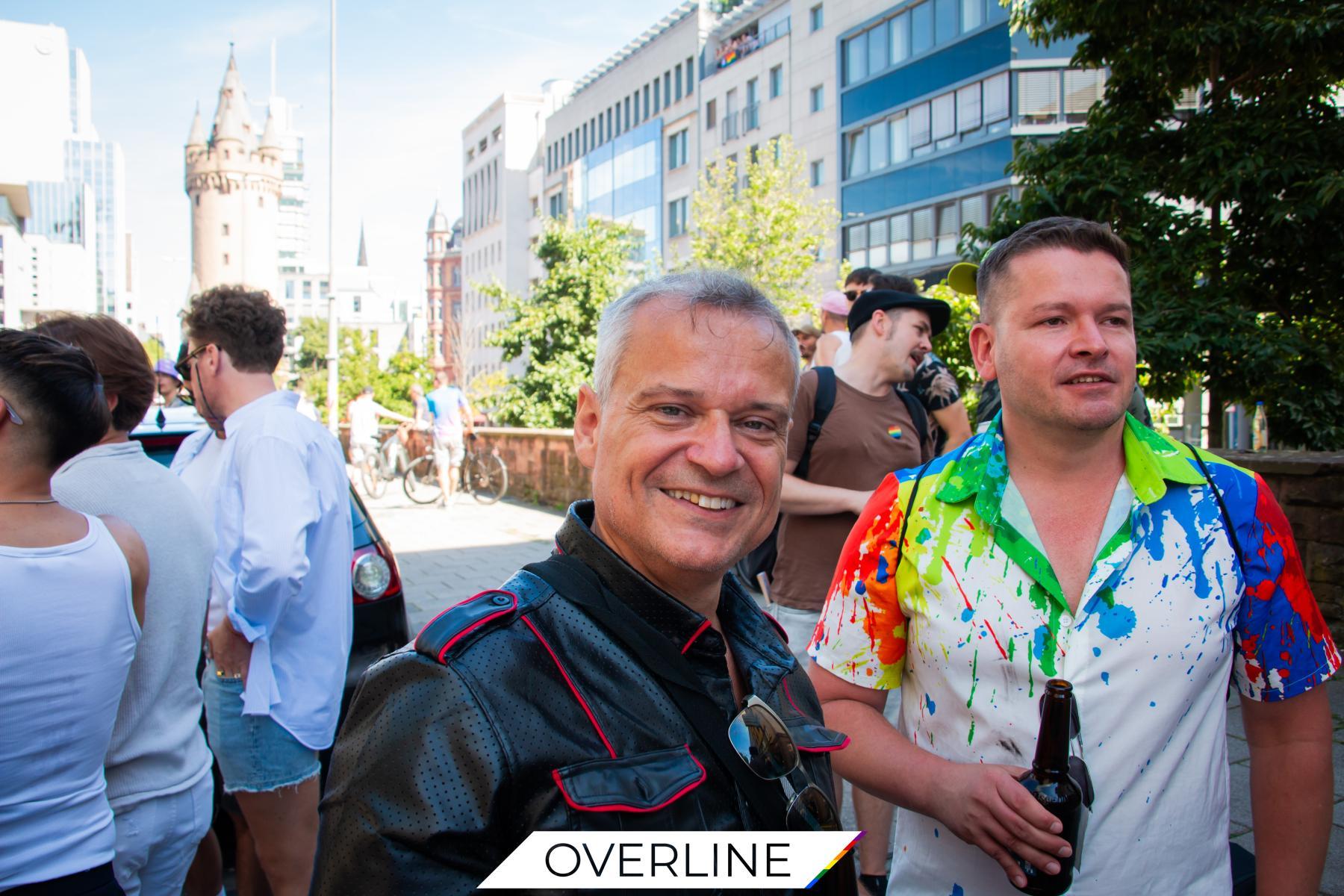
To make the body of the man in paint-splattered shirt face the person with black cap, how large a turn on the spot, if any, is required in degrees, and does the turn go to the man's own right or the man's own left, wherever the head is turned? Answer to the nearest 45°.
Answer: approximately 135° to the man's own right

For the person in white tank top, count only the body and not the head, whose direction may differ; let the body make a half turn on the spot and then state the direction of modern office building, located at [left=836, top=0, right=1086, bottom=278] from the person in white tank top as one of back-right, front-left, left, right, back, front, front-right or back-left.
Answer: left

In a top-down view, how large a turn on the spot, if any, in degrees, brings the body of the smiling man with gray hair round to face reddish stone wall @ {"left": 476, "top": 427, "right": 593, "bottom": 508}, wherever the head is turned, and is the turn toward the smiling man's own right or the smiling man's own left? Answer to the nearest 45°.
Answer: approximately 135° to the smiling man's own left

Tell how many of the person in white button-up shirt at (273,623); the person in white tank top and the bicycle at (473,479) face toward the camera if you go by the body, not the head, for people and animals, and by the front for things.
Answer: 0

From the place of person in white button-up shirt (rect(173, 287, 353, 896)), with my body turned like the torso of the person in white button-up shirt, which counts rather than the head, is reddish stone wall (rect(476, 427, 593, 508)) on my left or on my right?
on my right

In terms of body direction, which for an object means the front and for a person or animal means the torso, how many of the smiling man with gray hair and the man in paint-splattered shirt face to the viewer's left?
0

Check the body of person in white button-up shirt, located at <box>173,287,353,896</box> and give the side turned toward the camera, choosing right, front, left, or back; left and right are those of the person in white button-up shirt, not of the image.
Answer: left

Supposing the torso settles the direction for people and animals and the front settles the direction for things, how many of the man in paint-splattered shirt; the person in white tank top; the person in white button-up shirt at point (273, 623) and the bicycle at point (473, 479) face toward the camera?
1

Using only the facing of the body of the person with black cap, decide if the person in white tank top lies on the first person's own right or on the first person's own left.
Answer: on the first person's own right

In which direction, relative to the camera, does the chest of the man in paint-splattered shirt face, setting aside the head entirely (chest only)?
toward the camera
